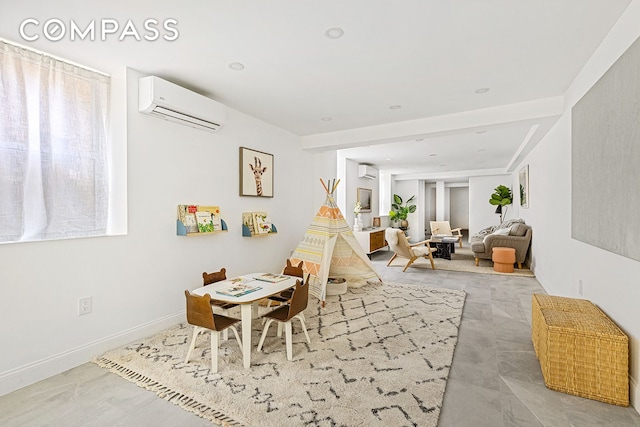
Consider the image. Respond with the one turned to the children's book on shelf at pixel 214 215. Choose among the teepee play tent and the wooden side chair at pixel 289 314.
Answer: the wooden side chair

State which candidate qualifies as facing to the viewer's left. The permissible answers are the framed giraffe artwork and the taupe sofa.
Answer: the taupe sofa

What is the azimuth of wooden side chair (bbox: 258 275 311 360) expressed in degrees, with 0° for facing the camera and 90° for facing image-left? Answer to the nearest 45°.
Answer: approximately 135°

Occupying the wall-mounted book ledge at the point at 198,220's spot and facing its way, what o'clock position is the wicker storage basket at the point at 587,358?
The wicker storage basket is roughly at 12 o'clock from the wall-mounted book ledge.

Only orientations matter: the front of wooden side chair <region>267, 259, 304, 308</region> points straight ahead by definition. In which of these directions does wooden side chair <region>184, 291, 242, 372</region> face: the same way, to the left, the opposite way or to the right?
the opposite way

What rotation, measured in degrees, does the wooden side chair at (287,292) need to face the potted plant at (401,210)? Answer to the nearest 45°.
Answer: approximately 180°

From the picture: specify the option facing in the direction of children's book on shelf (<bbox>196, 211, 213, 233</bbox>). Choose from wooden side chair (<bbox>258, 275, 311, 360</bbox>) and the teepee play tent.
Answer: the wooden side chair

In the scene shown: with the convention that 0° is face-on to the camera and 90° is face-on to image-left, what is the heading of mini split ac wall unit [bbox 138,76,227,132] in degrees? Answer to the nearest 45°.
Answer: approximately 315°

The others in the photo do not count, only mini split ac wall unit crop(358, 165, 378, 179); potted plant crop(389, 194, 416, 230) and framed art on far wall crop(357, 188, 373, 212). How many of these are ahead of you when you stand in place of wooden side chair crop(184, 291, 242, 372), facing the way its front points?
3

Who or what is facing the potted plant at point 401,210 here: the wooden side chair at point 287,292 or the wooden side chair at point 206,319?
the wooden side chair at point 206,319

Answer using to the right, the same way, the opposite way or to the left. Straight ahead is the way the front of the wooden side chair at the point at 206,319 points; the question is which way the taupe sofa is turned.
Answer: to the left

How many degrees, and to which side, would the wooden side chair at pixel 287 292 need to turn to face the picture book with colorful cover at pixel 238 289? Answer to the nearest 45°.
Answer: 0° — it already faces it

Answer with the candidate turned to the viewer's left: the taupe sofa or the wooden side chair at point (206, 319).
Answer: the taupe sofa

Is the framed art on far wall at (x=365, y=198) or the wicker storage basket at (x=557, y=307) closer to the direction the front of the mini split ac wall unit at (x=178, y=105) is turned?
the wicker storage basket

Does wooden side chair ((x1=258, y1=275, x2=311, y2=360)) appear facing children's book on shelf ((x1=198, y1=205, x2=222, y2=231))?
yes
